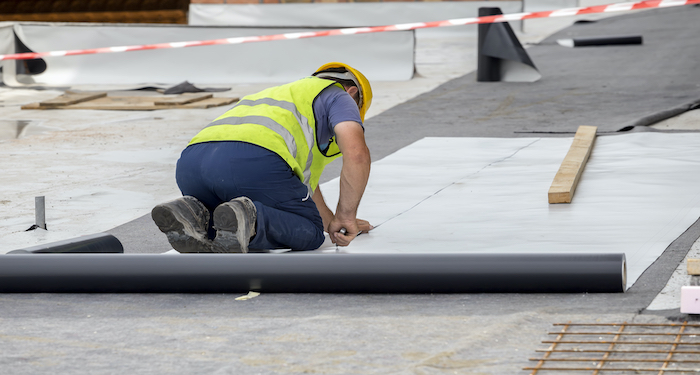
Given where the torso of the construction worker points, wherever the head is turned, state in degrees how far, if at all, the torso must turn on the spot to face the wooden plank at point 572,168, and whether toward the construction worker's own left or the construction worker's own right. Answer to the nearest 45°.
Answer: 0° — they already face it

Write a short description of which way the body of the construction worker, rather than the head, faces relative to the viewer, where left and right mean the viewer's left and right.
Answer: facing away from the viewer and to the right of the viewer

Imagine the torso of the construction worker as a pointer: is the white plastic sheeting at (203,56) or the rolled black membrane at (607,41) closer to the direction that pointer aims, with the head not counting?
the rolled black membrane

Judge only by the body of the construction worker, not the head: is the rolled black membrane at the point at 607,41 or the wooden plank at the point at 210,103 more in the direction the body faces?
the rolled black membrane

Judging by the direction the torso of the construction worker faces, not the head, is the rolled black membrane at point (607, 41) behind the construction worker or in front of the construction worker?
in front

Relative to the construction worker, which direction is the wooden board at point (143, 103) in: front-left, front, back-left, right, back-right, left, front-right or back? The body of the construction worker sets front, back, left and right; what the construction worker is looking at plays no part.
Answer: front-left

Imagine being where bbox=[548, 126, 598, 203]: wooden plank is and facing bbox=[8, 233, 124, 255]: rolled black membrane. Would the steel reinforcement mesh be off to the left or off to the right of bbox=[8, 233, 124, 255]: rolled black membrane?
left

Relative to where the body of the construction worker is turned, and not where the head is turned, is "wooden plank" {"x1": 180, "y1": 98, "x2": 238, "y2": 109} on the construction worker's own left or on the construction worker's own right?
on the construction worker's own left

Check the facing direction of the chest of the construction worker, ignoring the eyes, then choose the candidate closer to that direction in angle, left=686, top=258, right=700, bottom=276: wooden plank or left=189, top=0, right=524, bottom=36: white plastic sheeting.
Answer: the white plastic sheeting

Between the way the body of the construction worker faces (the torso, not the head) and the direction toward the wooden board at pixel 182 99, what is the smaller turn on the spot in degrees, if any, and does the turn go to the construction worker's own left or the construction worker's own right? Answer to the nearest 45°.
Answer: approximately 45° to the construction worker's own left

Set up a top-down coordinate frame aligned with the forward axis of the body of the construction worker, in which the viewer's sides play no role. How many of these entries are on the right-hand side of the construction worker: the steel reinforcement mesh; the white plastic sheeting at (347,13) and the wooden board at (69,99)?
1

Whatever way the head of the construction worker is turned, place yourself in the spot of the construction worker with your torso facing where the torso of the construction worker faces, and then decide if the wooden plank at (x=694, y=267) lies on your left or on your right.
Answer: on your right

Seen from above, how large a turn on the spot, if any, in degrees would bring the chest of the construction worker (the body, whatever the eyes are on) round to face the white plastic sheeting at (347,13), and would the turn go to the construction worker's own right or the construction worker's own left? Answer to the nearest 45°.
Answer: approximately 45° to the construction worker's own left
